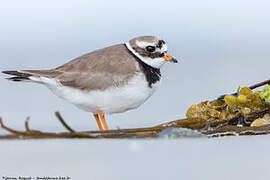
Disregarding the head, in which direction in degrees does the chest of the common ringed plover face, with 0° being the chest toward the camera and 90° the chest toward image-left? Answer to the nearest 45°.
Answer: approximately 270°
